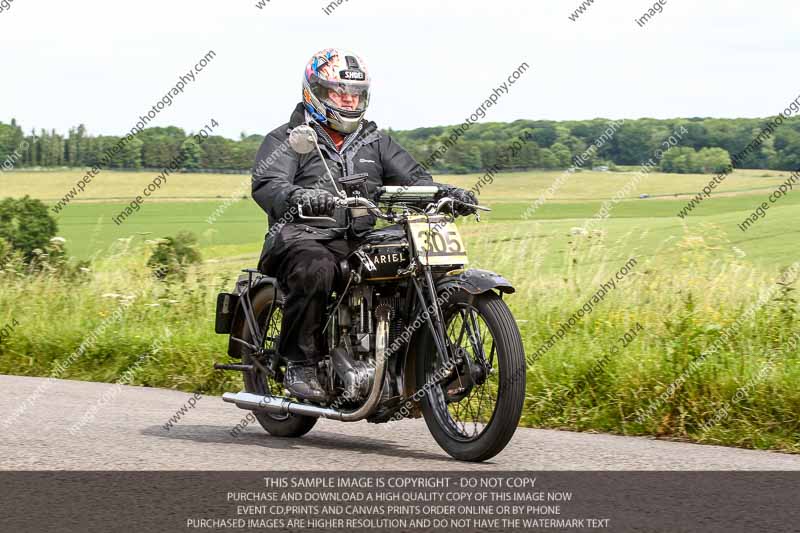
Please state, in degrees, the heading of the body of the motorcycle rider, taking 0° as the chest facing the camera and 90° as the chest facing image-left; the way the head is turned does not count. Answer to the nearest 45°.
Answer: approximately 315°

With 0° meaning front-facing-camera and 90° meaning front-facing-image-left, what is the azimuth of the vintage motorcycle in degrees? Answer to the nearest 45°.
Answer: approximately 315°
